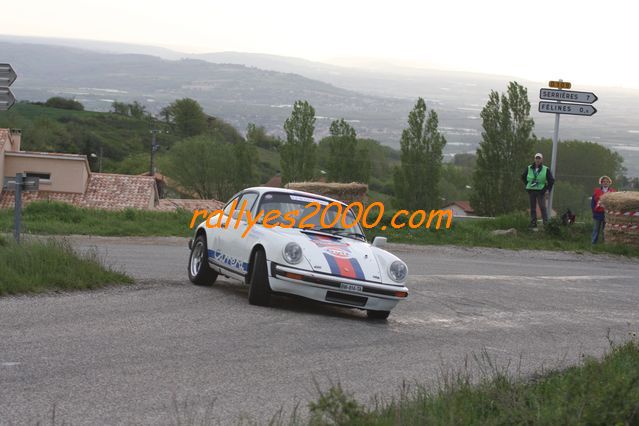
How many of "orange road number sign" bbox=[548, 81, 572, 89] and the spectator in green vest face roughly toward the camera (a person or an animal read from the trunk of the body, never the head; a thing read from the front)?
2

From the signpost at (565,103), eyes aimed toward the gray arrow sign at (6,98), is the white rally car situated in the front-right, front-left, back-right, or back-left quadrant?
front-left

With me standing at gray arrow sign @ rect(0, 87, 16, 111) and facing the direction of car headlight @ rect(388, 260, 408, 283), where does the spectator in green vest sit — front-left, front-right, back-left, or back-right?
front-left

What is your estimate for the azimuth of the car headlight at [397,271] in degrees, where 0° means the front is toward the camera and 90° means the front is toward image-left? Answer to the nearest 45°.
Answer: approximately 315°

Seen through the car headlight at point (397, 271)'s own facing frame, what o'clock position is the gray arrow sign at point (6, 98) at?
The gray arrow sign is roughly at 5 o'clock from the car headlight.

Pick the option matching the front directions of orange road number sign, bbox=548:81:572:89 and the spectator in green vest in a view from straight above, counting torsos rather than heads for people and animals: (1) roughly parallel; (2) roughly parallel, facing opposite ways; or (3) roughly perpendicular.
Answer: roughly parallel

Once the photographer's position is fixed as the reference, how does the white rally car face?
facing the viewer and to the right of the viewer

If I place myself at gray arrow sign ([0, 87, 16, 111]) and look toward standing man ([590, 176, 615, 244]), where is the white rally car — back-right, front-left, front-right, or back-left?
front-right

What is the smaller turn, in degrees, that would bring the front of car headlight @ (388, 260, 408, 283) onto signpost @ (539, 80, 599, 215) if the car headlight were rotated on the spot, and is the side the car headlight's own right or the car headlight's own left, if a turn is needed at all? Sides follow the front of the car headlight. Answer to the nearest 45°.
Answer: approximately 135° to the car headlight's own left

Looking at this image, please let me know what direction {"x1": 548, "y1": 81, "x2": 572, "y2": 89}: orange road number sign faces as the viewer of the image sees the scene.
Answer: facing the viewer
